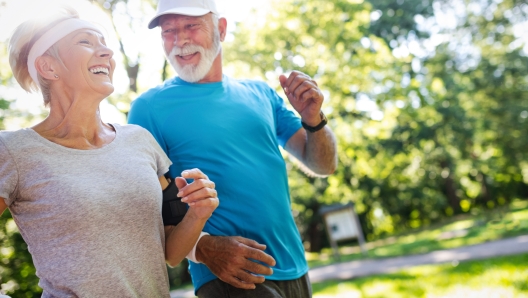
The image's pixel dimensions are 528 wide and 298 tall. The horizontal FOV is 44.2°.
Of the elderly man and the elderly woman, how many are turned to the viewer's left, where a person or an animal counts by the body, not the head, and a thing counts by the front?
0

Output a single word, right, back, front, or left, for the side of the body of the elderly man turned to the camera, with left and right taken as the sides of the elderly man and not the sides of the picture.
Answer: front

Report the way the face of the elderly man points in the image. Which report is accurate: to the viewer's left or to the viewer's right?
to the viewer's left

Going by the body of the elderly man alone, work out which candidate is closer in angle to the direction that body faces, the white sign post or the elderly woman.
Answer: the elderly woman

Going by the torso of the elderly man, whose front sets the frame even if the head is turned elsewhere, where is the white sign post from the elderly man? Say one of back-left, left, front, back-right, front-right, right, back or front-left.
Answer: back

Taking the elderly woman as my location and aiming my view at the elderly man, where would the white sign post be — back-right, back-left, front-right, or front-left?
front-left

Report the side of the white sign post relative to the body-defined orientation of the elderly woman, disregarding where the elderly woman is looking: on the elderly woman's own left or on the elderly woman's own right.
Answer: on the elderly woman's own left

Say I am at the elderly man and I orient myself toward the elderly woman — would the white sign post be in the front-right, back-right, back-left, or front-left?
back-right

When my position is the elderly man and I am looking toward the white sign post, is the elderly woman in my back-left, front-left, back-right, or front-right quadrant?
back-left
